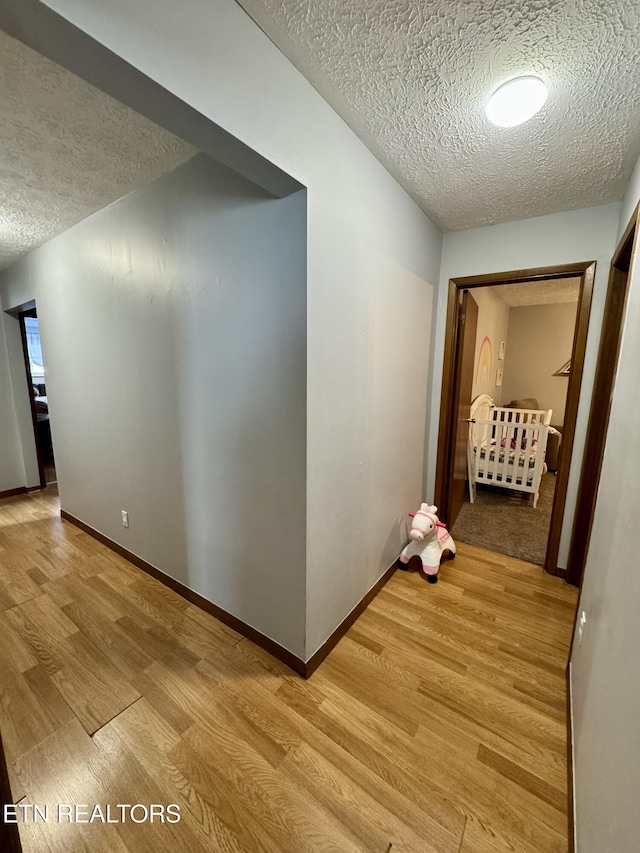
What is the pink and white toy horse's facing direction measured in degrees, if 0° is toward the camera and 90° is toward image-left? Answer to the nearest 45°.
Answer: approximately 45°

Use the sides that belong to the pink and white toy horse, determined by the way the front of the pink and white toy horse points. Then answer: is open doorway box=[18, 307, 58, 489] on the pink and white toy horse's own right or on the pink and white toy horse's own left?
on the pink and white toy horse's own right

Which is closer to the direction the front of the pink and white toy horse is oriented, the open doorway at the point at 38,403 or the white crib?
the open doorway

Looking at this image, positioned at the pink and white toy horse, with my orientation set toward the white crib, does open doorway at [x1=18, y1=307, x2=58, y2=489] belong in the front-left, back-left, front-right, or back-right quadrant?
back-left

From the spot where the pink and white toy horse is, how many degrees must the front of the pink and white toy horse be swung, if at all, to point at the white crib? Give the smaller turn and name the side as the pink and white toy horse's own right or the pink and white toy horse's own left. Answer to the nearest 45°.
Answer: approximately 180°
